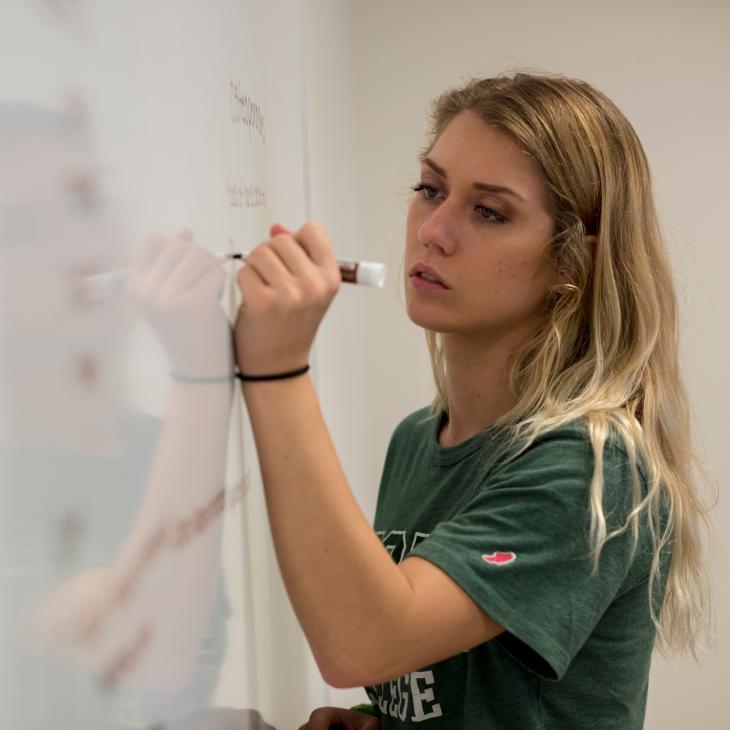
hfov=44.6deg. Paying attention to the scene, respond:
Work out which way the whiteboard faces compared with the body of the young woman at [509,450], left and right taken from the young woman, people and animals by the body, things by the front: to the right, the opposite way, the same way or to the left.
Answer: the opposite way

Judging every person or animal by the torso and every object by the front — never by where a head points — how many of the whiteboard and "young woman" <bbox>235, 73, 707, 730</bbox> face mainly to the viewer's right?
1

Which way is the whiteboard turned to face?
to the viewer's right
